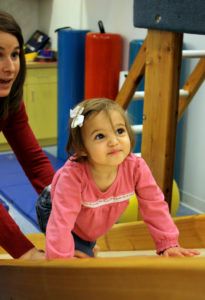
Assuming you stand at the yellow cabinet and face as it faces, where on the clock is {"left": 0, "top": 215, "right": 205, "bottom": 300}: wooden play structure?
The wooden play structure is roughly at 12 o'clock from the yellow cabinet.

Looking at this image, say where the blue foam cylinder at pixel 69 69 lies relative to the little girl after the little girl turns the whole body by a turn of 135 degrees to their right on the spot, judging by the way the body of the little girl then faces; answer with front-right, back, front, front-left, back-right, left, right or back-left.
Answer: right

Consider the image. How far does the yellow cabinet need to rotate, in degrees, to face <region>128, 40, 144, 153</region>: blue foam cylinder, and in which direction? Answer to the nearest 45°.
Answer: approximately 45° to its left

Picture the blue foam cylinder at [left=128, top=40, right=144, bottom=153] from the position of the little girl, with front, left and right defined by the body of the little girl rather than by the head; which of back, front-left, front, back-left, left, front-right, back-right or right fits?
back-left

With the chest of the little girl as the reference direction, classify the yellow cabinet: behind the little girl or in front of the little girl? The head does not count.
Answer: behind

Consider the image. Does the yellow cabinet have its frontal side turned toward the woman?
yes
